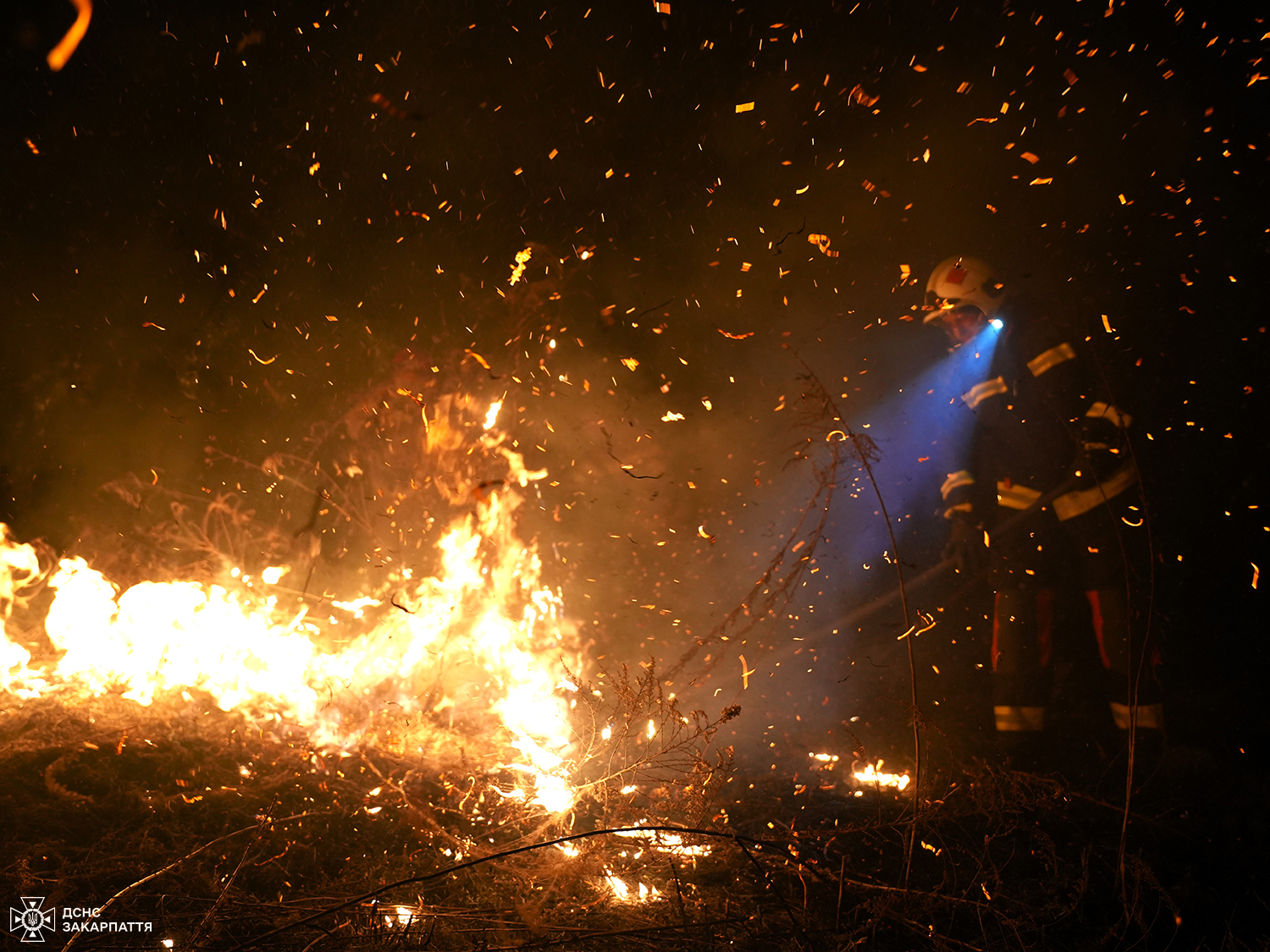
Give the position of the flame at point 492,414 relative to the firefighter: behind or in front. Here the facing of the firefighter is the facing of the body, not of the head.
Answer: in front

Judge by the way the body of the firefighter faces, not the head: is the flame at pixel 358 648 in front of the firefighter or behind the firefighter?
in front

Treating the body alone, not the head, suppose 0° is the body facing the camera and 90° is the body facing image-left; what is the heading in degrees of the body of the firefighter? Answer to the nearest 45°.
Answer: approximately 45°
